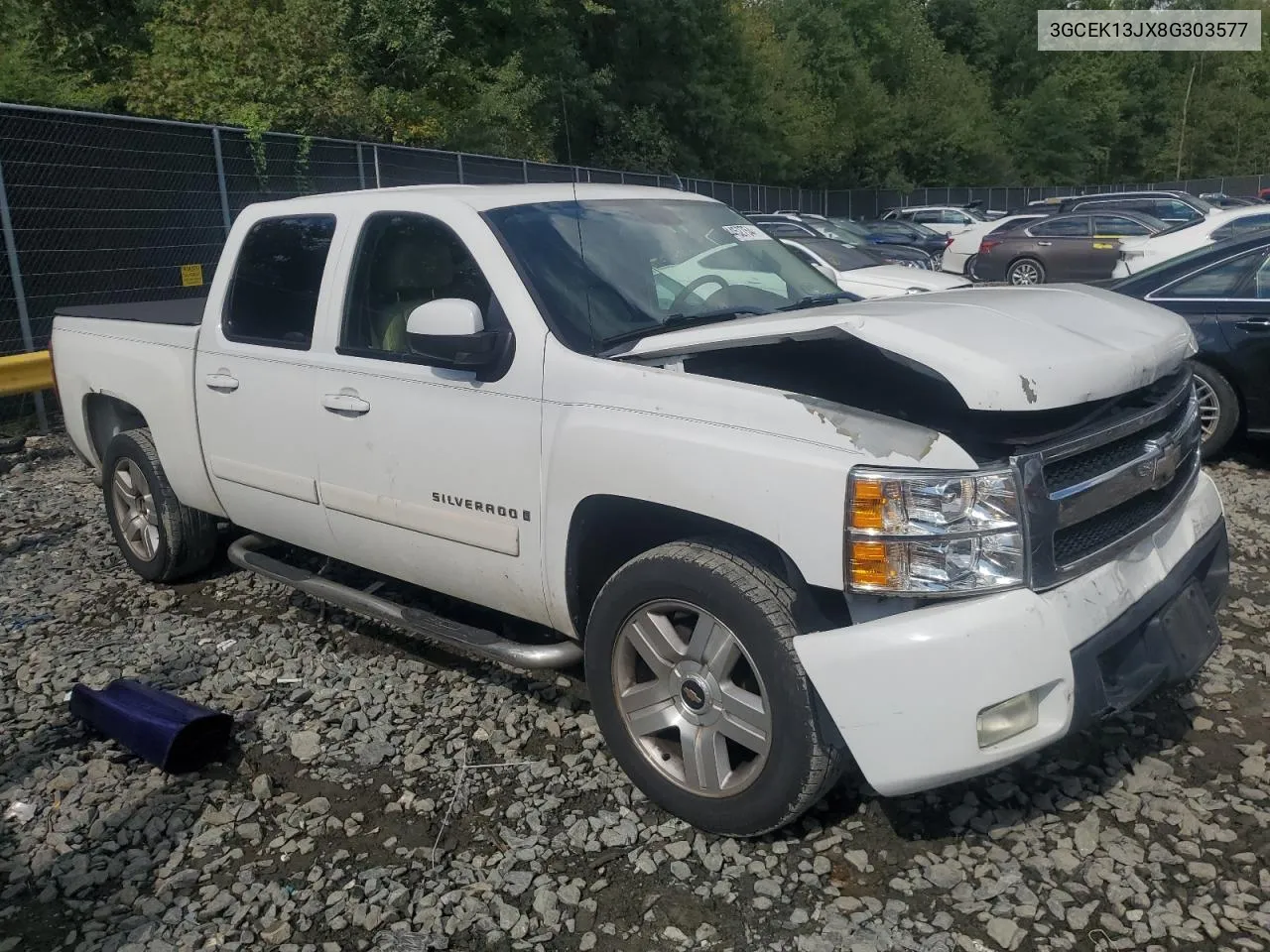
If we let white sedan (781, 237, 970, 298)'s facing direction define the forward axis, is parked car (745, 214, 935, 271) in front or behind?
behind

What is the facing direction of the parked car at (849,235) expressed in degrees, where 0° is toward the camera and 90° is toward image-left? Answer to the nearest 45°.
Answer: approximately 315°

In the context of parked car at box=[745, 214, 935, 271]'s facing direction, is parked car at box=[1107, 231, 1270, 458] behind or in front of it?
in front

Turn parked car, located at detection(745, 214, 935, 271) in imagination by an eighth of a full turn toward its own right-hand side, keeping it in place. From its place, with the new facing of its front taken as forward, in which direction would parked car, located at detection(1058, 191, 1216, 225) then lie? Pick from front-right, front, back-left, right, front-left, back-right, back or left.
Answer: back-left

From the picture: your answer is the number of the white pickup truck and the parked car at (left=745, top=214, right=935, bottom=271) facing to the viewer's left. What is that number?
0

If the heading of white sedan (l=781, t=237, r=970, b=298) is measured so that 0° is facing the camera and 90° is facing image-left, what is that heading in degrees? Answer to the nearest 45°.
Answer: approximately 315°

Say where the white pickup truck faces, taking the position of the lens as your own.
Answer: facing the viewer and to the right of the viewer
